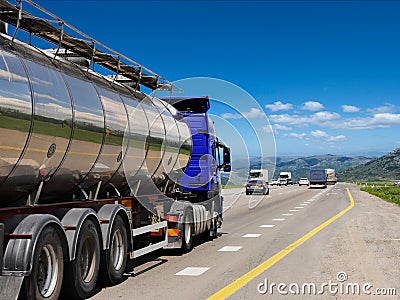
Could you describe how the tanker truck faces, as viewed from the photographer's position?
facing away from the viewer and to the right of the viewer
